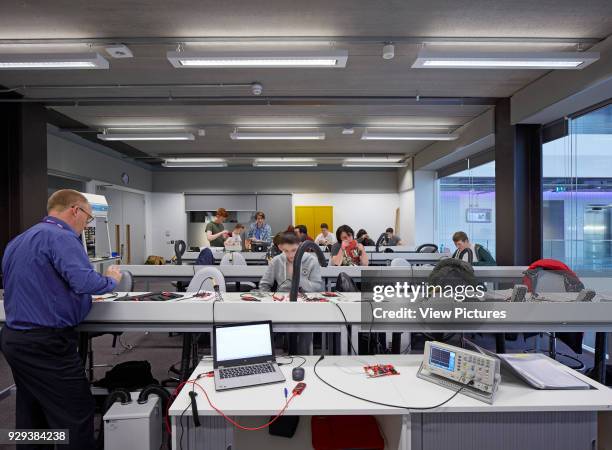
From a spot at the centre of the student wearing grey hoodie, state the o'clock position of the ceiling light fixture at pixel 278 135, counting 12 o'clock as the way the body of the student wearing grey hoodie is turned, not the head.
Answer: The ceiling light fixture is roughly at 6 o'clock from the student wearing grey hoodie.

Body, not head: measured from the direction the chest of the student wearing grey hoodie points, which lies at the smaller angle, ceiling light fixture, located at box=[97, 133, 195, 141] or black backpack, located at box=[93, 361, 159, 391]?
the black backpack

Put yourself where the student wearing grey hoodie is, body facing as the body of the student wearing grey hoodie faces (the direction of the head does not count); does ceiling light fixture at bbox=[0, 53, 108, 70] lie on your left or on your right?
on your right

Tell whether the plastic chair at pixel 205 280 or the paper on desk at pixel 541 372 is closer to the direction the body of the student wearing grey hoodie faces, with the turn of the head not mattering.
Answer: the paper on desk

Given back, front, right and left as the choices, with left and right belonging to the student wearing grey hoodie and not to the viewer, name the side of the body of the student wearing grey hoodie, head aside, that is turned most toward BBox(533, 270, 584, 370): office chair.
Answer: left

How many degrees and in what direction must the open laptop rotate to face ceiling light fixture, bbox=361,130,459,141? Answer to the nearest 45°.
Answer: approximately 135° to its left

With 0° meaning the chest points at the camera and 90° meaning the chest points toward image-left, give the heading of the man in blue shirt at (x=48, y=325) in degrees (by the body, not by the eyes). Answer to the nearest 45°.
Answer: approximately 225°

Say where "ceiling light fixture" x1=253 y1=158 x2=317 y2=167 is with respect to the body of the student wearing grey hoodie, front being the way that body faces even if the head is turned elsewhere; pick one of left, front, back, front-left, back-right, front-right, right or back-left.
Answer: back

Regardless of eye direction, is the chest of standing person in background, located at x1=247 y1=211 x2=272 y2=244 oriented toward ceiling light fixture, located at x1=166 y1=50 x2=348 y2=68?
yes

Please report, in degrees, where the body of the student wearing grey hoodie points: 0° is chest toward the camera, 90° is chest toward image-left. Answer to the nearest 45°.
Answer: approximately 0°
